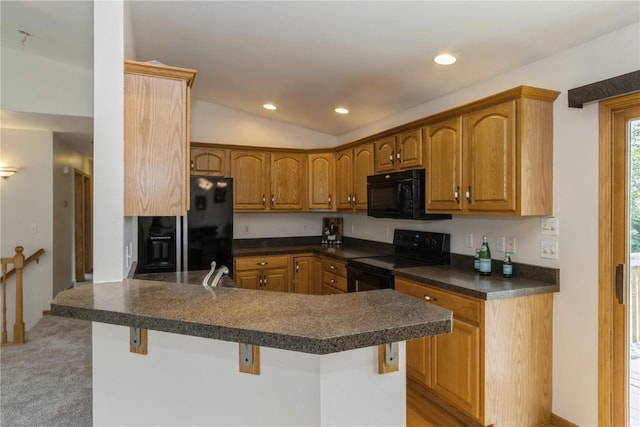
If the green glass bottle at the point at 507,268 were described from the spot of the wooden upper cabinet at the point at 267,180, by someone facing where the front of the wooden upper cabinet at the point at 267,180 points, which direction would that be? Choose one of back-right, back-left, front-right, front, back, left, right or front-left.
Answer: front-left

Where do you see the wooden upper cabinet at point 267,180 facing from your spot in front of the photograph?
facing the viewer

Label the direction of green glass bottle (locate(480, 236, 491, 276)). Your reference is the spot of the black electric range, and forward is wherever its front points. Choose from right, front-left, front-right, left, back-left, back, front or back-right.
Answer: left

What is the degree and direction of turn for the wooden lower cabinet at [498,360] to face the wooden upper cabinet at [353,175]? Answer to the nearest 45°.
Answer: approximately 90° to its right

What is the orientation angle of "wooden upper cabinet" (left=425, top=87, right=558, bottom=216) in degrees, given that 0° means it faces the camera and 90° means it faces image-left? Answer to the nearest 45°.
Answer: approximately 45°

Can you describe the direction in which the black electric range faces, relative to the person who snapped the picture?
facing the viewer and to the left of the viewer

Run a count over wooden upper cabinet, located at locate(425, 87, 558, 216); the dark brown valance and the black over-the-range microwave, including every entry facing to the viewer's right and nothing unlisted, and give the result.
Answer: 0
